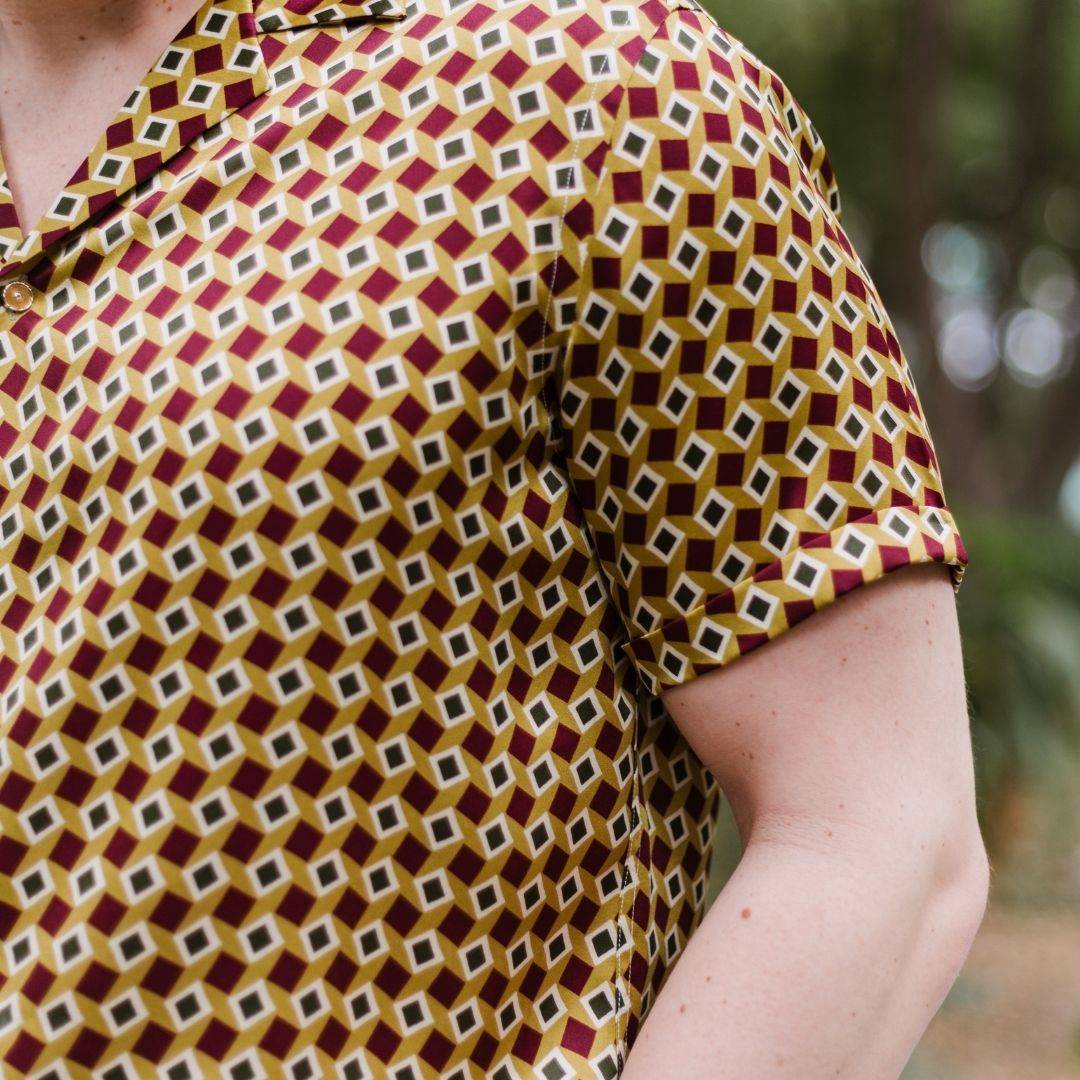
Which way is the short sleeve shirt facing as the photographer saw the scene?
facing the viewer and to the left of the viewer
